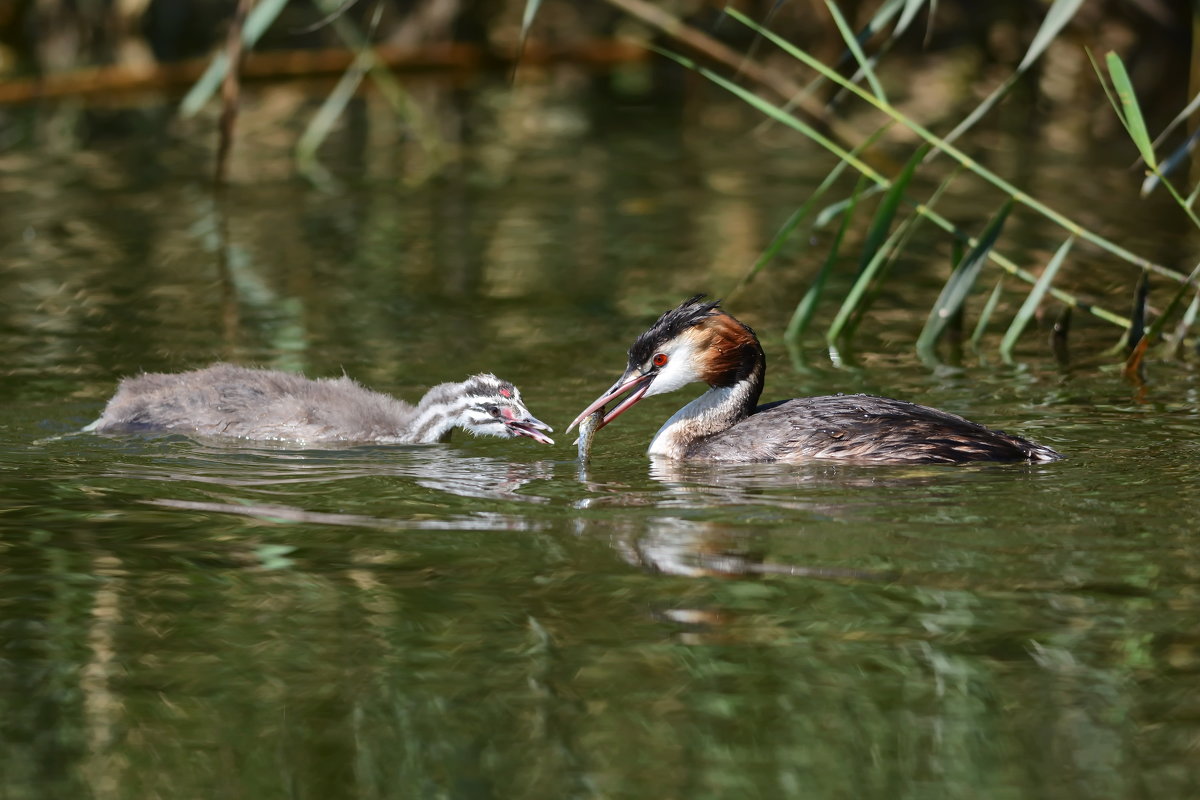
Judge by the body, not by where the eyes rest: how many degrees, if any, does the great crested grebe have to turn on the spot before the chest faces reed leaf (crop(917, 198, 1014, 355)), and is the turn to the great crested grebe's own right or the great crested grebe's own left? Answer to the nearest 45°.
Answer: approximately 135° to the great crested grebe's own right

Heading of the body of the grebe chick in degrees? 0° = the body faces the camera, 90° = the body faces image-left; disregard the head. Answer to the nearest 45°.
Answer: approximately 270°

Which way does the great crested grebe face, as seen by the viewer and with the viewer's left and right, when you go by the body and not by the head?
facing to the left of the viewer

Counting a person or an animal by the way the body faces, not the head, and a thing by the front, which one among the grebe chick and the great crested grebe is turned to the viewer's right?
the grebe chick

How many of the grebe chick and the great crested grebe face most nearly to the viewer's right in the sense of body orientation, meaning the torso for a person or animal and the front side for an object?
1

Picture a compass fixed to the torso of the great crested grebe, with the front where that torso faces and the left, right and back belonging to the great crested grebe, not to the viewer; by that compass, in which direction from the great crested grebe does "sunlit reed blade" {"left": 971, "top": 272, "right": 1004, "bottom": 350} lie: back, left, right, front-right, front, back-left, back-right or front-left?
back-right
